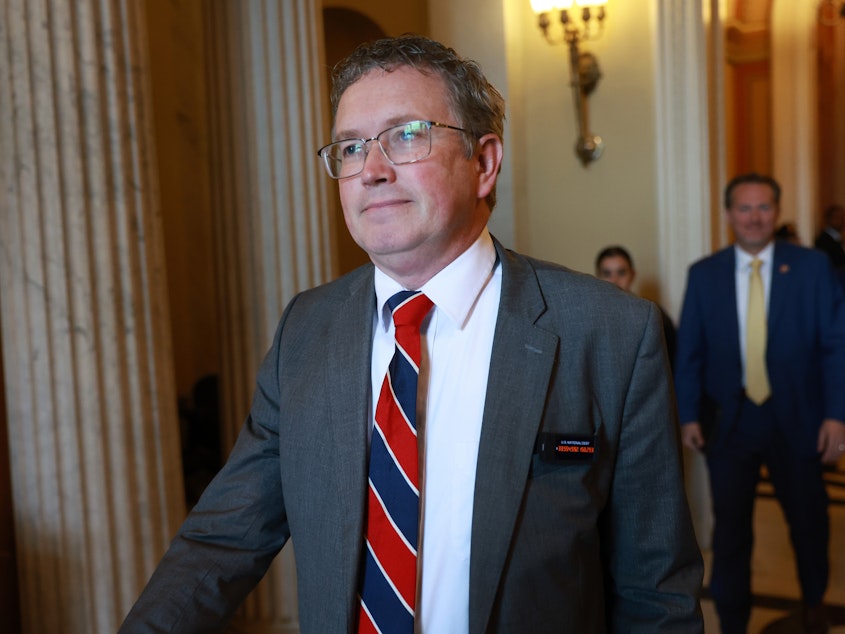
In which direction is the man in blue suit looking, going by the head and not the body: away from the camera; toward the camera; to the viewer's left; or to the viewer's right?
toward the camera

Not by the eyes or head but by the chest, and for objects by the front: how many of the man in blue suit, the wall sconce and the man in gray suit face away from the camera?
0

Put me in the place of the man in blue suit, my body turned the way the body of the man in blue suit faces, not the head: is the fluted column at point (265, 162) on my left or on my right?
on my right

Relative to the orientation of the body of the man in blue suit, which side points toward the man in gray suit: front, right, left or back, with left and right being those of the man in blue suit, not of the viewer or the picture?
front

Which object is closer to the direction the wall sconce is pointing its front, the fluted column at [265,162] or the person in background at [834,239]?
the fluted column

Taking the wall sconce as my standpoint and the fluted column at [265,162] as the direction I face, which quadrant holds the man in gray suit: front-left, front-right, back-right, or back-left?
front-left

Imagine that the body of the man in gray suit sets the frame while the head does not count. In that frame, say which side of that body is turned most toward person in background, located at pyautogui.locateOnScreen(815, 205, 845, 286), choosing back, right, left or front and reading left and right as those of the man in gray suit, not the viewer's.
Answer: back

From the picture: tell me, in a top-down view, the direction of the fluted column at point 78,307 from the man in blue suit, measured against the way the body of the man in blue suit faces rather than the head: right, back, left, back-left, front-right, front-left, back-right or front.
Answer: front-right

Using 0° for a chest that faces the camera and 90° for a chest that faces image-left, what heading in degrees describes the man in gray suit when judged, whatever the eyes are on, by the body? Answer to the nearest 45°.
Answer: approximately 45°

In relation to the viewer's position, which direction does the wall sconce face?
facing the viewer and to the left of the viewer

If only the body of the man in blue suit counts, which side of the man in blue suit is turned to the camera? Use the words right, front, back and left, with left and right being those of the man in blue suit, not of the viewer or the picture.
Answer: front

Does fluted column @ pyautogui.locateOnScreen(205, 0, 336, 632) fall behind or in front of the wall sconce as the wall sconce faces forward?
in front

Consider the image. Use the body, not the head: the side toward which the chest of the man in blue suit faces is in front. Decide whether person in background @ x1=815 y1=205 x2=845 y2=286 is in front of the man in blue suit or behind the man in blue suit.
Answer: behind

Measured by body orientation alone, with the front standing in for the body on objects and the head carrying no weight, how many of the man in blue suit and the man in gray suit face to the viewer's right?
0

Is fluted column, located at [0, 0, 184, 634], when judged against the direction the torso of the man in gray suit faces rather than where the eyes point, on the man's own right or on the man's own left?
on the man's own right
